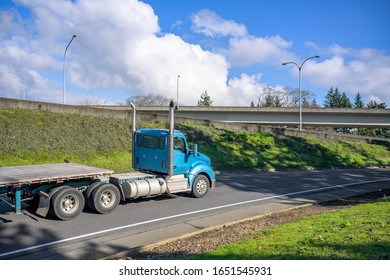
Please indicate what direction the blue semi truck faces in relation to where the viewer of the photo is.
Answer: facing away from the viewer and to the right of the viewer

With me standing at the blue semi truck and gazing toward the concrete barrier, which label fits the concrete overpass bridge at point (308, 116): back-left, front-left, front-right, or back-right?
front-right

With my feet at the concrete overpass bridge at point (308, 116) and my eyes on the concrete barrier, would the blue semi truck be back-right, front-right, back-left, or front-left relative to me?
front-left

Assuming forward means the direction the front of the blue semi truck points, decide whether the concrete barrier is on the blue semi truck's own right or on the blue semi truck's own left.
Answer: on the blue semi truck's own left

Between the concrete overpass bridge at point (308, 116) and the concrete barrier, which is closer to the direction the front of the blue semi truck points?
the concrete overpass bridge

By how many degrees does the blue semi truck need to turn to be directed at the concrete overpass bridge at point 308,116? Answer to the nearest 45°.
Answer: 0° — it already faces it
